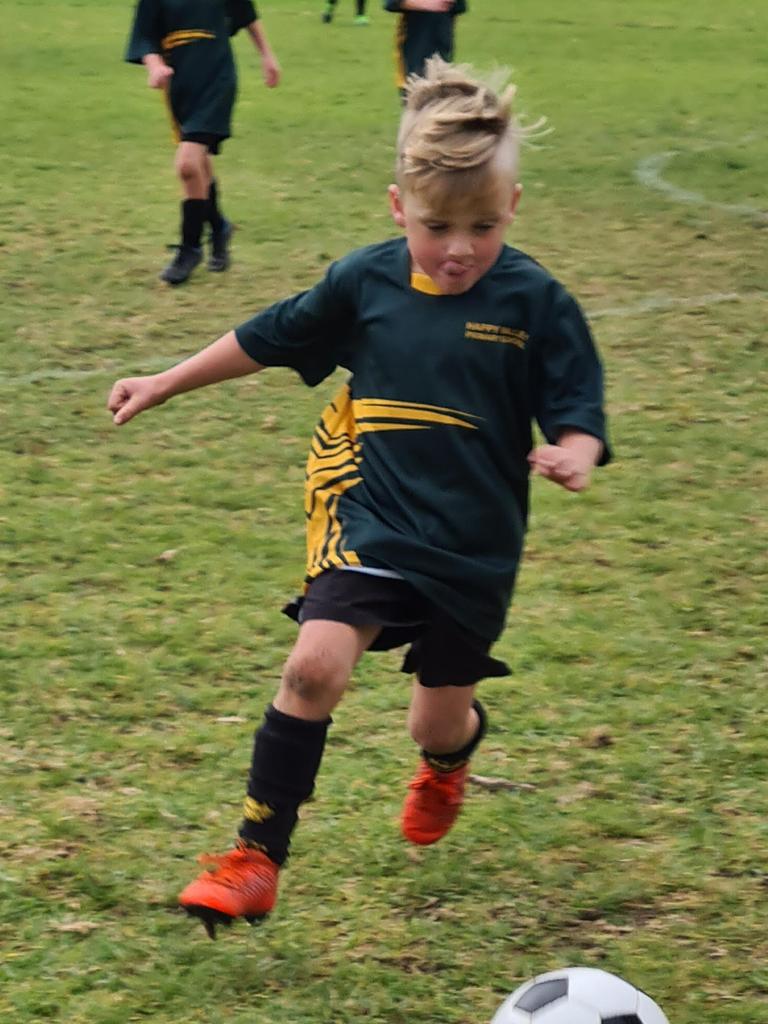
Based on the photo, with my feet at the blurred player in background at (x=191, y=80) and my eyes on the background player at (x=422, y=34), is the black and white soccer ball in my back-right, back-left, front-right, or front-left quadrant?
back-right

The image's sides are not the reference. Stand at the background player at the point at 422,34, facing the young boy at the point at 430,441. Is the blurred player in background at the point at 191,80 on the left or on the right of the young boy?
right

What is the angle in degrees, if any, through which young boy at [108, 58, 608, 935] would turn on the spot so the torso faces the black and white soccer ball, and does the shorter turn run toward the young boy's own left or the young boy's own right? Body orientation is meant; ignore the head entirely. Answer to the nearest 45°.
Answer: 0° — they already face it

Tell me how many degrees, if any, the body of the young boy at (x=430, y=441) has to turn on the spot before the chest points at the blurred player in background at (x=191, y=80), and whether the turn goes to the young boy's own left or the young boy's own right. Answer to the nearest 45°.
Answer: approximately 180°

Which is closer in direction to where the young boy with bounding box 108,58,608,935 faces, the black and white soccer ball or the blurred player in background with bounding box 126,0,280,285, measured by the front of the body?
the black and white soccer ball

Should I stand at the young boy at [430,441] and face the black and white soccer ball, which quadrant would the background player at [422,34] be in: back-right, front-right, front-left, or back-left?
back-left

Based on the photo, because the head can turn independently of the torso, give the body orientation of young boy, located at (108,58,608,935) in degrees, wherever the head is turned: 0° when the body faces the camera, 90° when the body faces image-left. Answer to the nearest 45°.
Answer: approximately 0°

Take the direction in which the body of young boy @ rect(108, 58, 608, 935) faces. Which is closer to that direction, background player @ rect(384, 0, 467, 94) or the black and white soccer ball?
the black and white soccer ball

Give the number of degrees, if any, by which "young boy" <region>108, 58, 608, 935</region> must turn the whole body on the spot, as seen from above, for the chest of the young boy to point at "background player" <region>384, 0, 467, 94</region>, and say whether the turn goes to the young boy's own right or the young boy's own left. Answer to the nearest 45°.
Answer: approximately 180°
